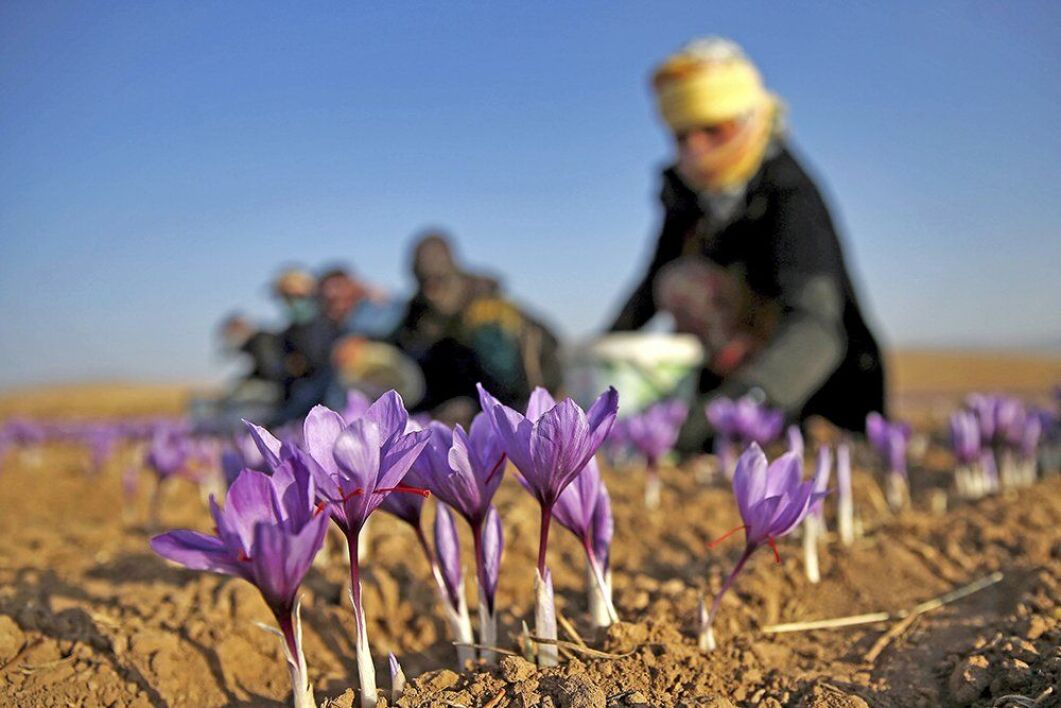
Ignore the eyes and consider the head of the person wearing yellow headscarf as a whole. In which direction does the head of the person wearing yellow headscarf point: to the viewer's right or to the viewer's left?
to the viewer's left

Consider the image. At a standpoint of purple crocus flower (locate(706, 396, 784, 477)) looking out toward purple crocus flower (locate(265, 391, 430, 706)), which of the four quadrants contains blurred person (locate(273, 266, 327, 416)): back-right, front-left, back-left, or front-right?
back-right

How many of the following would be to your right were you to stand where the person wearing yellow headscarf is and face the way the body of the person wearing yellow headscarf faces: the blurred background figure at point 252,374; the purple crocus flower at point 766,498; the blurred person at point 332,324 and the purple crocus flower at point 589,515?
2

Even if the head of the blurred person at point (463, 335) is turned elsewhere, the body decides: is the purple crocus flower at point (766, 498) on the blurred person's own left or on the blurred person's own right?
on the blurred person's own left
